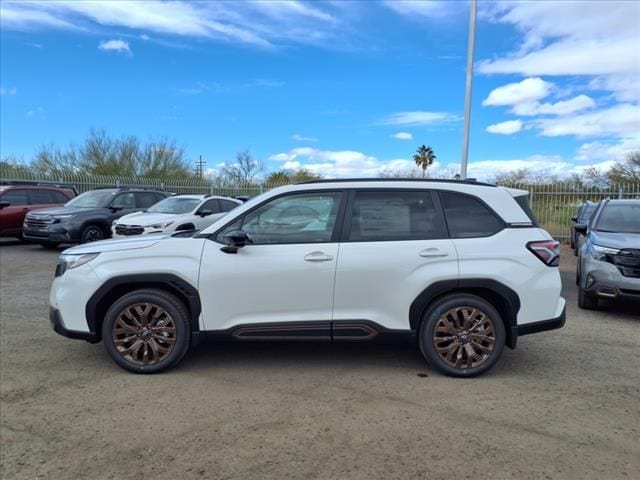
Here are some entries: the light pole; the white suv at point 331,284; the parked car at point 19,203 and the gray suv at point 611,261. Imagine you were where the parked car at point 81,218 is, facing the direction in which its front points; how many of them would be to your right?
1

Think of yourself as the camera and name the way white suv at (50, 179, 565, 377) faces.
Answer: facing to the left of the viewer

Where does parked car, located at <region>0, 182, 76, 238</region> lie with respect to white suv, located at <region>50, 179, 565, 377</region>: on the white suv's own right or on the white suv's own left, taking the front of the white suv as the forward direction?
on the white suv's own right

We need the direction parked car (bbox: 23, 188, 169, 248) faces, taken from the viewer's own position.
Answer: facing the viewer and to the left of the viewer

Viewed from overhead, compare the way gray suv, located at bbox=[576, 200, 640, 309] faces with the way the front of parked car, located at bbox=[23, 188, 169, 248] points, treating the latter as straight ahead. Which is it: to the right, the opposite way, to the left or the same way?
the same way

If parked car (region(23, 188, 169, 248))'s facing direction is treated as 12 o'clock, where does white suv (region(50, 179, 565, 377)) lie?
The white suv is roughly at 10 o'clock from the parked car.

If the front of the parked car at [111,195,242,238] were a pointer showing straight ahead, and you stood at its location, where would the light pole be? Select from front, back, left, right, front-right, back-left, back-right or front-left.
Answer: back-left

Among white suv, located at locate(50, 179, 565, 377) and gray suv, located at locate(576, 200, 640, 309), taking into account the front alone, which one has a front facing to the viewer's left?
the white suv

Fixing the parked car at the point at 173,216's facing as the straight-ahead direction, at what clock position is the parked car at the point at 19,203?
the parked car at the point at 19,203 is roughly at 3 o'clock from the parked car at the point at 173,216.

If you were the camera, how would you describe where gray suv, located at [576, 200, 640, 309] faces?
facing the viewer

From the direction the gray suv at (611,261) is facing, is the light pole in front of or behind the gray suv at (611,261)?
behind

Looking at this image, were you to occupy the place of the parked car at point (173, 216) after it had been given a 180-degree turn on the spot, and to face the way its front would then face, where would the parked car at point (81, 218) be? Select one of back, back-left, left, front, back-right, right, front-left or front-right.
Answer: left

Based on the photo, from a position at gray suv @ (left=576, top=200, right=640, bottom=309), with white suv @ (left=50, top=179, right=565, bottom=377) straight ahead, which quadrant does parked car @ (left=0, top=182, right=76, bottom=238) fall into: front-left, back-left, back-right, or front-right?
front-right

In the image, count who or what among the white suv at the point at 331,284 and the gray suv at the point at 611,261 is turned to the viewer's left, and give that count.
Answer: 1

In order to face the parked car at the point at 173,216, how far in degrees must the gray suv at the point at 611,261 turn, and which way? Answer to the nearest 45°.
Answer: approximately 90° to its right

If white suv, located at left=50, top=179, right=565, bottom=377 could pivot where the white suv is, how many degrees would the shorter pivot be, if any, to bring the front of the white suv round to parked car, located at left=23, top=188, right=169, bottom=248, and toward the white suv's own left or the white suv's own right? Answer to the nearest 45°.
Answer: approximately 45° to the white suv's own right

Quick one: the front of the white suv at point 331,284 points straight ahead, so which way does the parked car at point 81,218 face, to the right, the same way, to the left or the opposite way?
to the left
